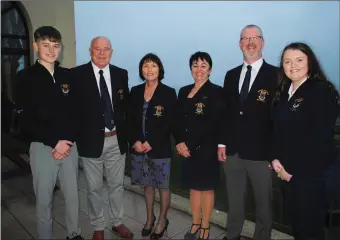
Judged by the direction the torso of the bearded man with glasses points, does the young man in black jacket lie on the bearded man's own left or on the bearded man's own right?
on the bearded man's own right

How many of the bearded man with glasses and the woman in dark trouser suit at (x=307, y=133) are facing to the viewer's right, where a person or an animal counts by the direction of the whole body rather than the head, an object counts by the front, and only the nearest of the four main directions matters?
0

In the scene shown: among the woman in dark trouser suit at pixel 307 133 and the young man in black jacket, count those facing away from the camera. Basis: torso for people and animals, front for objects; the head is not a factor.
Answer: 0

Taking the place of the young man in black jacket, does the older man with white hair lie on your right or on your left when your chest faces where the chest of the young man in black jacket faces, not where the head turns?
on your left

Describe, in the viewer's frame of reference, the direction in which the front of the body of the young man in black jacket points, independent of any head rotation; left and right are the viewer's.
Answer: facing the viewer and to the right of the viewer

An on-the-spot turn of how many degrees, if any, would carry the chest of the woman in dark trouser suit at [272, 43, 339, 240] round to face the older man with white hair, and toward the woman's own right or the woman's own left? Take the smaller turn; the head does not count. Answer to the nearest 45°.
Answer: approximately 45° to the woman's own right

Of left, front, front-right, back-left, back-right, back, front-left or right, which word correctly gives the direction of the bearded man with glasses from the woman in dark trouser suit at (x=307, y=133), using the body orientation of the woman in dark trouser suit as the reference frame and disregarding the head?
right

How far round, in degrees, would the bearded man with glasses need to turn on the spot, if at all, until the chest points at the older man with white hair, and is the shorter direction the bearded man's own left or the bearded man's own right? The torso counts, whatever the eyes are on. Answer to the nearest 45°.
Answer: approximately 90° to the bearded man's own right
